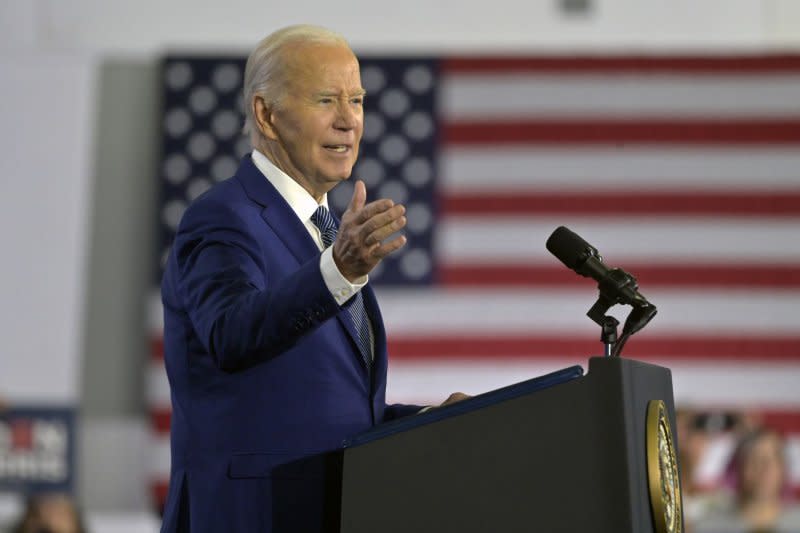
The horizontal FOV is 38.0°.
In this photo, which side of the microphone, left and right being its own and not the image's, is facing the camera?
left

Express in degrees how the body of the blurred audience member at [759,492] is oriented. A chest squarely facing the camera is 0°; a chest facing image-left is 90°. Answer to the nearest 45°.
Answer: approximately 0°

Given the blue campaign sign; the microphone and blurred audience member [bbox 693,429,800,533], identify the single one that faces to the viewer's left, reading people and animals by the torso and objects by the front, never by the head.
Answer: the microphone

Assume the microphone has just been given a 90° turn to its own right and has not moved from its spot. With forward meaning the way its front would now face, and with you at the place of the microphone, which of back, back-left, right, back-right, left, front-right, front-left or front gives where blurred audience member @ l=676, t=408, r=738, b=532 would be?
front

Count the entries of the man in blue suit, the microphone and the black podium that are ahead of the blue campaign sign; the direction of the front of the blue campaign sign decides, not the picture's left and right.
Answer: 3

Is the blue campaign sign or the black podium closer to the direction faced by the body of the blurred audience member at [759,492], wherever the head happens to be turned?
the black podium

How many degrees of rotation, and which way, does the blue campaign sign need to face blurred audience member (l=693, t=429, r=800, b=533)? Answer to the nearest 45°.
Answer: approximately 90° to its left

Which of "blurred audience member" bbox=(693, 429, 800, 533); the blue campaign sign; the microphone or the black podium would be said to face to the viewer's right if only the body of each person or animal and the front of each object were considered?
the black podium

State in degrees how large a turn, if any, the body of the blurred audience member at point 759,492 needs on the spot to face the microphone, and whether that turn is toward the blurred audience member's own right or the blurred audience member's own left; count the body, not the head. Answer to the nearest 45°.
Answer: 0° — they already face it

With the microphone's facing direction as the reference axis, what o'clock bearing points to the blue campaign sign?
The blue campaign sign is roughly at 2 o'clock from the microphone.

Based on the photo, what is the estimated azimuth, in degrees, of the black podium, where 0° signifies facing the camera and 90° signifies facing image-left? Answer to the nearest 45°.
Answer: approximately 270°
